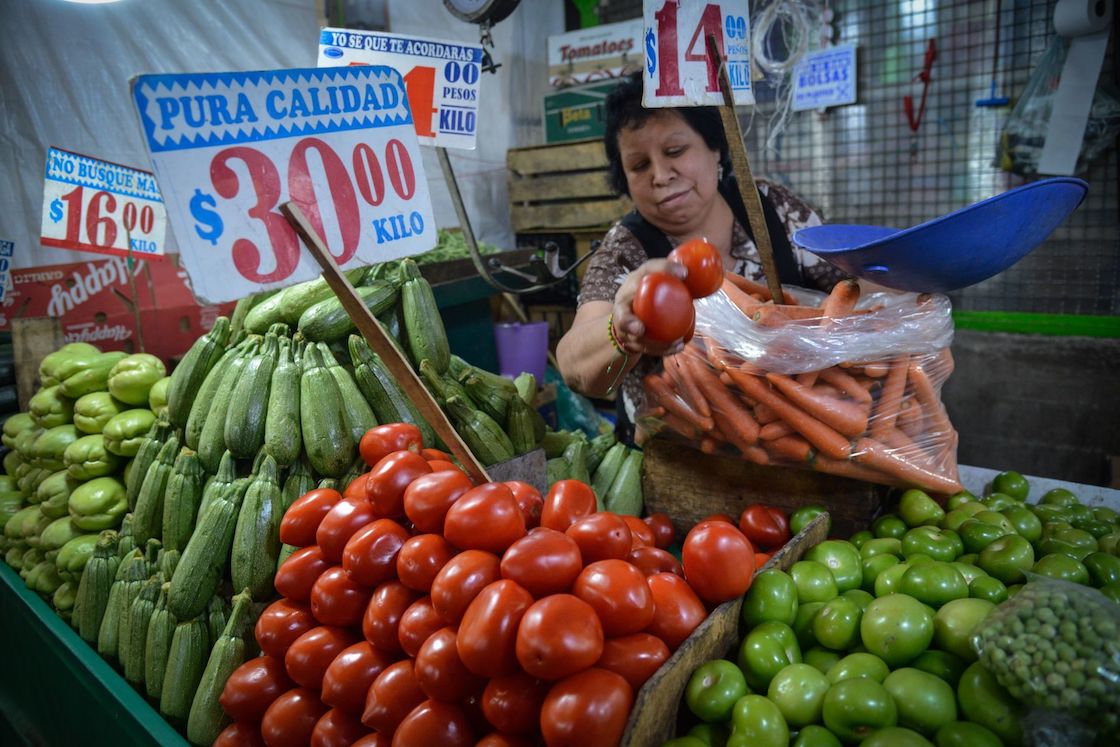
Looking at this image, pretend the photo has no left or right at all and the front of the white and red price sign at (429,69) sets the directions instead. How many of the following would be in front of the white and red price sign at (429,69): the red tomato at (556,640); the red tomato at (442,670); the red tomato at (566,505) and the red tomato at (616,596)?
4

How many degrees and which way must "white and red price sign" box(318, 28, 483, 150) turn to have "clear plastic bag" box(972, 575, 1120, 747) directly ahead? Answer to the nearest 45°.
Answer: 0° — it already faces it

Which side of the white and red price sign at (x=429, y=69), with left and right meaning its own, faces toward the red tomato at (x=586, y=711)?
front

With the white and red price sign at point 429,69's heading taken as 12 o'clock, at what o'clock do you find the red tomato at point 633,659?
The red tomato is roughly at 12 o'clock from the white and red price sign.

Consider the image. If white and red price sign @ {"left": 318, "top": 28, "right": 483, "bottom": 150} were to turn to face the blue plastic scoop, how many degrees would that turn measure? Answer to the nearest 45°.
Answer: approximately 45° to its left

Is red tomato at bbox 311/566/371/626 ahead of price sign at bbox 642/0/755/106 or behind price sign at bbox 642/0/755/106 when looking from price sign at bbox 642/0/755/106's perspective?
ahead

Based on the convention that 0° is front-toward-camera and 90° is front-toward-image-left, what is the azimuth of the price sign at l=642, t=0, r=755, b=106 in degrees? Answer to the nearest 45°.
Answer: approximately 0°

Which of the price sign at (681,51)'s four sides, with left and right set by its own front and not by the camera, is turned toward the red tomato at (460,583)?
front

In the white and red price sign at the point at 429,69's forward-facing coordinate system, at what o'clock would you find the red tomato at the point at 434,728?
The red tomato is roughly at 12 o'clock from the white and red price sign.

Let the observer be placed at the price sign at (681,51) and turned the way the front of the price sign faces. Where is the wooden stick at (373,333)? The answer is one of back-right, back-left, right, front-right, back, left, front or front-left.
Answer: front-right

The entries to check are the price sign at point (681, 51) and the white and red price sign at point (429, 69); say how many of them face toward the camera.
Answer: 2

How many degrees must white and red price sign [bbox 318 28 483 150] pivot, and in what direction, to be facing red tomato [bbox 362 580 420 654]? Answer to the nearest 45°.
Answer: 0° — it already faces it

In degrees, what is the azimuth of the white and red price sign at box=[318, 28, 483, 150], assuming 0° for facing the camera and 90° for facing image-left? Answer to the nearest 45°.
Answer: approximately 0°

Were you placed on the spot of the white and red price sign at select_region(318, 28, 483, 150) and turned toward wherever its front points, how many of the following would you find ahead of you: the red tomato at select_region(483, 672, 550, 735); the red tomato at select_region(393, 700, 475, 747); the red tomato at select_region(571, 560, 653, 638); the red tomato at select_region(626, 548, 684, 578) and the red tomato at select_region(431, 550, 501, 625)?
5

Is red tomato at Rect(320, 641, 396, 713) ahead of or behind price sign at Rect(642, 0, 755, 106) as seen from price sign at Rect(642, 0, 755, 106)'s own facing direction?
ahead

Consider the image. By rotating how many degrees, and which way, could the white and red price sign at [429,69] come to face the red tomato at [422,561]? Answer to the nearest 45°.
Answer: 0° — it already faces it
